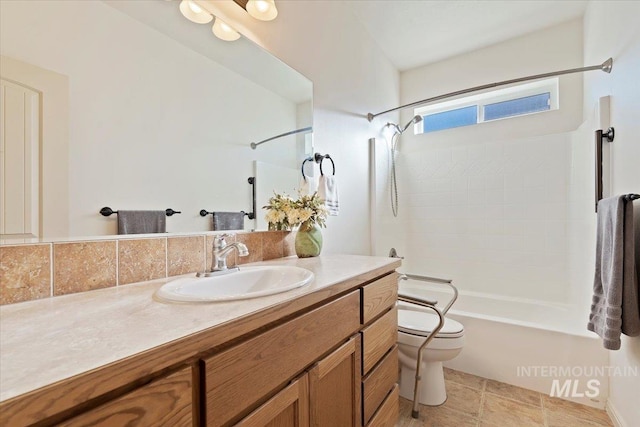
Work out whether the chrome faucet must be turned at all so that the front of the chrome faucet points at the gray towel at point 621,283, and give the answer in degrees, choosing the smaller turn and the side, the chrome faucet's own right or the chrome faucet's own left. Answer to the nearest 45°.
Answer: approximately 45° to the chrome faucet's own left

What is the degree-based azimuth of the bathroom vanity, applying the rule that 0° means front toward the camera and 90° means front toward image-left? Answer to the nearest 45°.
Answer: approximately 315°

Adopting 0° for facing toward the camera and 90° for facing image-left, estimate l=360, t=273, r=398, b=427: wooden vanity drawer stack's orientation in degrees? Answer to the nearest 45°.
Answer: approximately 315°

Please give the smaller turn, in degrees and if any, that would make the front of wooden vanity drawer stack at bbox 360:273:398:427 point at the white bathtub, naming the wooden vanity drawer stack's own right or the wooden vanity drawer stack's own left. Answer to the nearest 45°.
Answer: approximately 90° to the wooden vanity drawer stack's own left

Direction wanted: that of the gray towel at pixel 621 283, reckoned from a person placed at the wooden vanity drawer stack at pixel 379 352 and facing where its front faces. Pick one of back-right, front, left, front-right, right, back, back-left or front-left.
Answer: front-left

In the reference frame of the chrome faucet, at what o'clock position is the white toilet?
The white toilet is roughly at 10 o'clock from the chrome faucet.

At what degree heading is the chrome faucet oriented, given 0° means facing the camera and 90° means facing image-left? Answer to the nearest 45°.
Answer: approximately 315°
